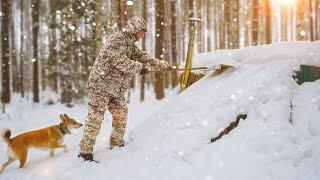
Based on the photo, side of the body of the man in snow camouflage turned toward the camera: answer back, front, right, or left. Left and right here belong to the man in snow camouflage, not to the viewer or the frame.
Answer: right

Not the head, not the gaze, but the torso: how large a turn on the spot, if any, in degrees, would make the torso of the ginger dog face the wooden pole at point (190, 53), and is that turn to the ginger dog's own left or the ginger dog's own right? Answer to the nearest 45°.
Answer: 0° — it already faces it

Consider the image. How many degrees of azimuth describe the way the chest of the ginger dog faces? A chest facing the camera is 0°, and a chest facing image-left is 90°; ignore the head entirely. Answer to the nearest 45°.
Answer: approximately 270°

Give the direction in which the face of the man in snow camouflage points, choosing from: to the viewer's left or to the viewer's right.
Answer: to the viewer's right

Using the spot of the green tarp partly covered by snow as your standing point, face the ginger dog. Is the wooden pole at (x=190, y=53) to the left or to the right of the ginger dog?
right

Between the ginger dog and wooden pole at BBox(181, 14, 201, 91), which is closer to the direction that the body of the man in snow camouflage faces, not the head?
the wooden pole

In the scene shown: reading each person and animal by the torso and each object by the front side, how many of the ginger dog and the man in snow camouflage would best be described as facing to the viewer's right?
2

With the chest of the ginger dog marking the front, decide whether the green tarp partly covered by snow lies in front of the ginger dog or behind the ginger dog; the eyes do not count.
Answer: in front

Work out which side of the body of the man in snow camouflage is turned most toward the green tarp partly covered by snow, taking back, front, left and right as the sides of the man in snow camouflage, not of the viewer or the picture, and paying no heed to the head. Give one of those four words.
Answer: front

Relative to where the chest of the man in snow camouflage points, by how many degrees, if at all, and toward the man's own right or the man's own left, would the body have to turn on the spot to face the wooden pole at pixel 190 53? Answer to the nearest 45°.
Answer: approximately 45° to the man's own left
